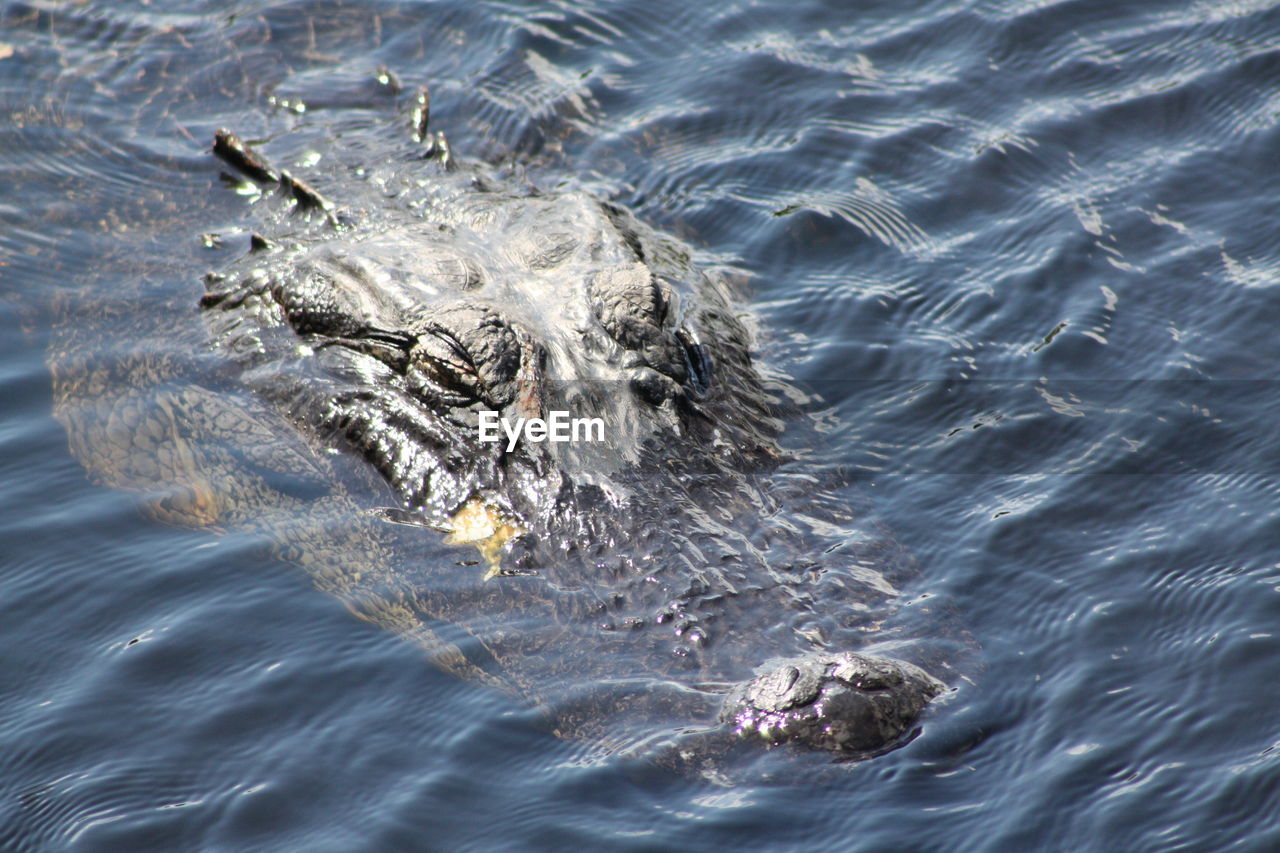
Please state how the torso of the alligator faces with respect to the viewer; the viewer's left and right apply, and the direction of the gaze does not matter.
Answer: facing the viewer and to the right of the viewer
